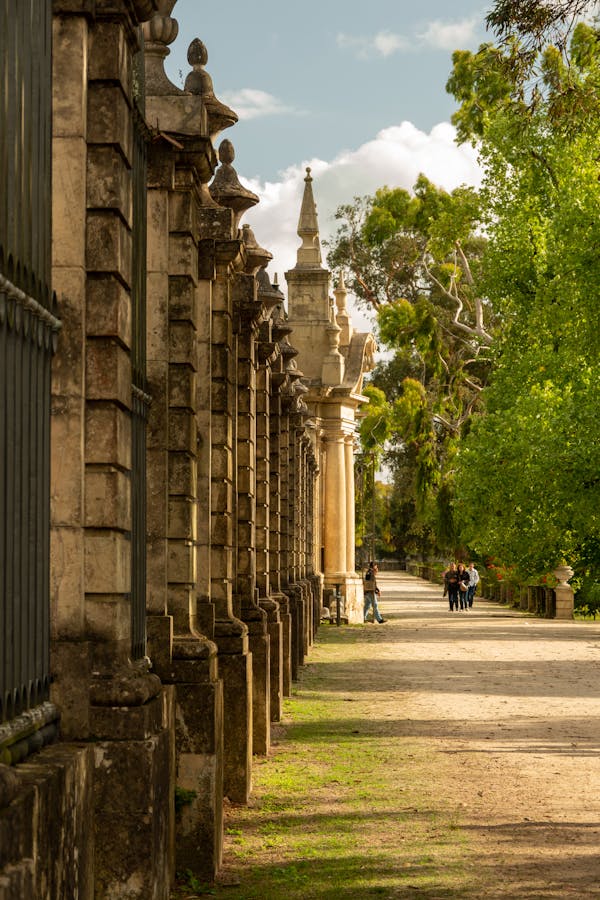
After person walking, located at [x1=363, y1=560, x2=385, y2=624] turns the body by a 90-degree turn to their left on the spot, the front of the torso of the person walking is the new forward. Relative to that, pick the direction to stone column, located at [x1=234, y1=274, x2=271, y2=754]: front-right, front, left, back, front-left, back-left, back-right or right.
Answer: back

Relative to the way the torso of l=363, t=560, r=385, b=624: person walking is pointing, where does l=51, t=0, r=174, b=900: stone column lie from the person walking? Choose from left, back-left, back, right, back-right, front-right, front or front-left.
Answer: right

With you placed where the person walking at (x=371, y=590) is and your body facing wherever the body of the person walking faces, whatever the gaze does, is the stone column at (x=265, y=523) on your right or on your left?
on your right

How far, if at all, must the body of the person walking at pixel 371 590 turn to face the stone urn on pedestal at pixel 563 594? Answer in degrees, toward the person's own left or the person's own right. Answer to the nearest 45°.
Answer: approximately 45° to the person's own left
